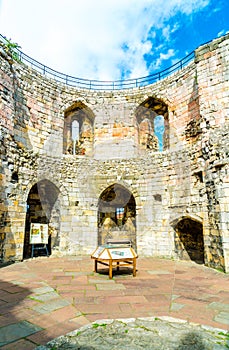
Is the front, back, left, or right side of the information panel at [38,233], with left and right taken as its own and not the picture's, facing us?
front

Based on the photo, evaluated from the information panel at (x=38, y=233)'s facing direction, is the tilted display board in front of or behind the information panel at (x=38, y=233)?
in front
